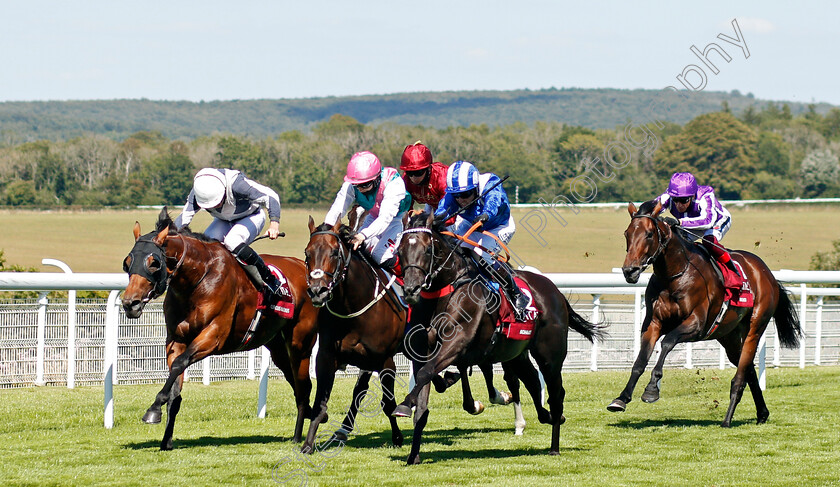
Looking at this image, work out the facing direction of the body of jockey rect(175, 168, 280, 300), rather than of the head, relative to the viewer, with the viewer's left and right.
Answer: facing the viewer and to the left of the viewer

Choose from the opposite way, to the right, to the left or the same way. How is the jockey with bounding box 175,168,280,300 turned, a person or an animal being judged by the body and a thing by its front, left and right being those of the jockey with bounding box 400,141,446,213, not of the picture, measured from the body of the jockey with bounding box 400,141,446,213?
the same way

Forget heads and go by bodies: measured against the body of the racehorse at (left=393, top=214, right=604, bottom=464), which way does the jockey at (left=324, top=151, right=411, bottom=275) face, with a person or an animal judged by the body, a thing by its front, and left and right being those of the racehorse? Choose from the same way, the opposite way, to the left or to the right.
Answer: the same way

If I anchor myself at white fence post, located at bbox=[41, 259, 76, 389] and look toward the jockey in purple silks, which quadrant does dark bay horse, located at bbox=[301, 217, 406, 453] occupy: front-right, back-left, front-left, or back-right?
front-right

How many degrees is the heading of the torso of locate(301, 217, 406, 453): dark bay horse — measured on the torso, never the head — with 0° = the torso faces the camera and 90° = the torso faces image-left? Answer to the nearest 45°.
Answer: approximately 45°

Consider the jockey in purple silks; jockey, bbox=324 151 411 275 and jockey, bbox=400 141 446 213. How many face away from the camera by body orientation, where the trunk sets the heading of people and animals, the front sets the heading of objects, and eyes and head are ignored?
0

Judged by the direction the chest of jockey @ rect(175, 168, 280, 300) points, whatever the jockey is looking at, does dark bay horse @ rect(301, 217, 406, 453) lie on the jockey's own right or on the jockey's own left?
on the jockey's own left

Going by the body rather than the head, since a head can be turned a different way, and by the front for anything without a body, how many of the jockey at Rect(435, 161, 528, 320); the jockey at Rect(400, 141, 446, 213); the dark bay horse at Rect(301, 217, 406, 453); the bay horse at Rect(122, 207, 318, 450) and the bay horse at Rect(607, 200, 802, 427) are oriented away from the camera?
0

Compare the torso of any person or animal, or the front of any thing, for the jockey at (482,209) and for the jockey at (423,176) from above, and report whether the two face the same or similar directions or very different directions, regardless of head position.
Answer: same or similar directions

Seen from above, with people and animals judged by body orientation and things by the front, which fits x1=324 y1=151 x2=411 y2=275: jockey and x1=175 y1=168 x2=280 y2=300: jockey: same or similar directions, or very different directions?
same or similar directions

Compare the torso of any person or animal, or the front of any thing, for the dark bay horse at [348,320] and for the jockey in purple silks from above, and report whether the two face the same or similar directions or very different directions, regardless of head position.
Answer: same or similar directions

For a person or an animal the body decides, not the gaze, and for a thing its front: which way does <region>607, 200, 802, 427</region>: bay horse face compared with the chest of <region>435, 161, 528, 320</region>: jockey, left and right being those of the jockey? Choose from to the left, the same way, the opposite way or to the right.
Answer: the same way

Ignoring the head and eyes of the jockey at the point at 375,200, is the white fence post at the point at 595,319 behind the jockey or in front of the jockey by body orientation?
behind
